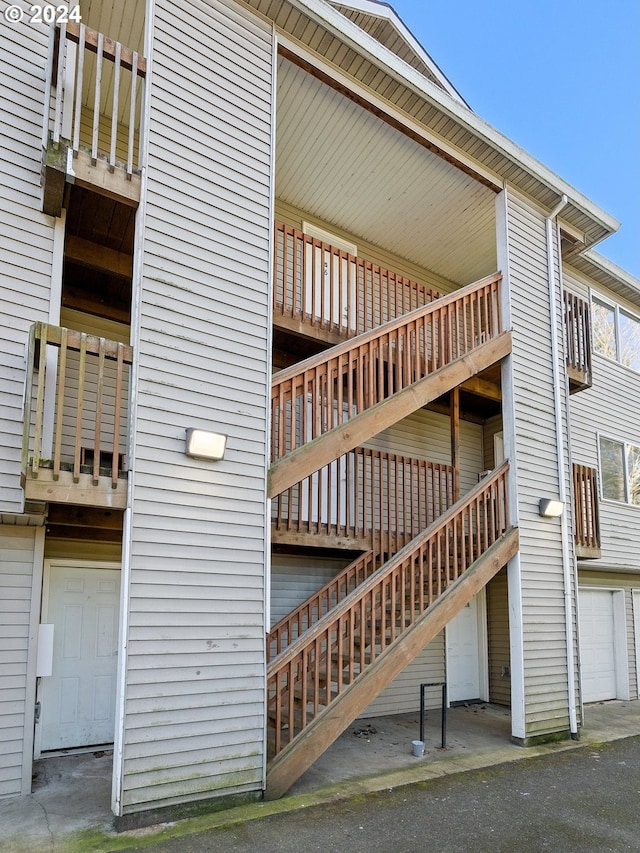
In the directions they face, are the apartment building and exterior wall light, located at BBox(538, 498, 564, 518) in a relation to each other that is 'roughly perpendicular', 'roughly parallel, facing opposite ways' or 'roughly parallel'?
roughly parallel

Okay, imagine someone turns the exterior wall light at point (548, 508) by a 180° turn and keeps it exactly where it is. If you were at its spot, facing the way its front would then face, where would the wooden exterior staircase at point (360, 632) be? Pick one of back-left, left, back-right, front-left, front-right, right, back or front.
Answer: left

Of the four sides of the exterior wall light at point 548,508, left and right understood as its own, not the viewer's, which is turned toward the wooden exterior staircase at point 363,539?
right
